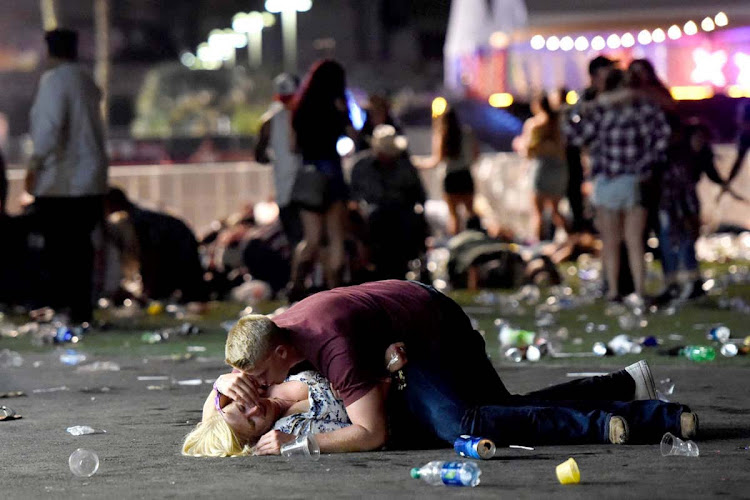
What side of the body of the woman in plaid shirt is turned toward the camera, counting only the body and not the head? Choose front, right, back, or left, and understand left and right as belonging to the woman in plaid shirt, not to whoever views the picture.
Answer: back

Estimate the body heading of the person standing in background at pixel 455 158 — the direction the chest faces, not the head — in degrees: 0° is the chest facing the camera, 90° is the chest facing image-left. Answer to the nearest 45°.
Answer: approximately 135°

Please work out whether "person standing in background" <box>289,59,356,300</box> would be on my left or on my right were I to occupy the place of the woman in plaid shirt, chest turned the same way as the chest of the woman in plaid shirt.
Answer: on my left

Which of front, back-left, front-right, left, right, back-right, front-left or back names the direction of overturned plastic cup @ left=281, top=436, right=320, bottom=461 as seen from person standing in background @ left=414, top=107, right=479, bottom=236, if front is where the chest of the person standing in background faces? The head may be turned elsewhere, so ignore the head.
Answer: back-left

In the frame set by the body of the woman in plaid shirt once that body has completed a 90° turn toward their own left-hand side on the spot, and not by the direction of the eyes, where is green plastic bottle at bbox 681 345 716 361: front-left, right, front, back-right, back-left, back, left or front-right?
left

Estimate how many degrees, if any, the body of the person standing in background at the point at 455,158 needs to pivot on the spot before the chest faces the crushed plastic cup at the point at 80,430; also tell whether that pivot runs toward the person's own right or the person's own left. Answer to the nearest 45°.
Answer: approximately 135° to the person's own left

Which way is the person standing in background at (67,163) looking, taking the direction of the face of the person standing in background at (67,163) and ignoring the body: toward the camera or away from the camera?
away from the camera

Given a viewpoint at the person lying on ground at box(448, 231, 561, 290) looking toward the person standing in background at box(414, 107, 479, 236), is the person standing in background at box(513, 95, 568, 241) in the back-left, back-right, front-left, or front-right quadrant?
front-right

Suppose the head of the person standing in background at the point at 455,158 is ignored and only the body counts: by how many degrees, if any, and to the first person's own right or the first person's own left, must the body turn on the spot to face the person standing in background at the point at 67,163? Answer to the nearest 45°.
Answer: approximately 90° to the first person's own left

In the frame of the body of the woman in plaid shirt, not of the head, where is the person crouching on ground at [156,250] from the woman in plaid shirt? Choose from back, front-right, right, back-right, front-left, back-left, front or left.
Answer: left

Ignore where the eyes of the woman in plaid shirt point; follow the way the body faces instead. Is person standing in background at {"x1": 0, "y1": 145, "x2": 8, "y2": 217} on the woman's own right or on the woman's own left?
on the woman's own left
